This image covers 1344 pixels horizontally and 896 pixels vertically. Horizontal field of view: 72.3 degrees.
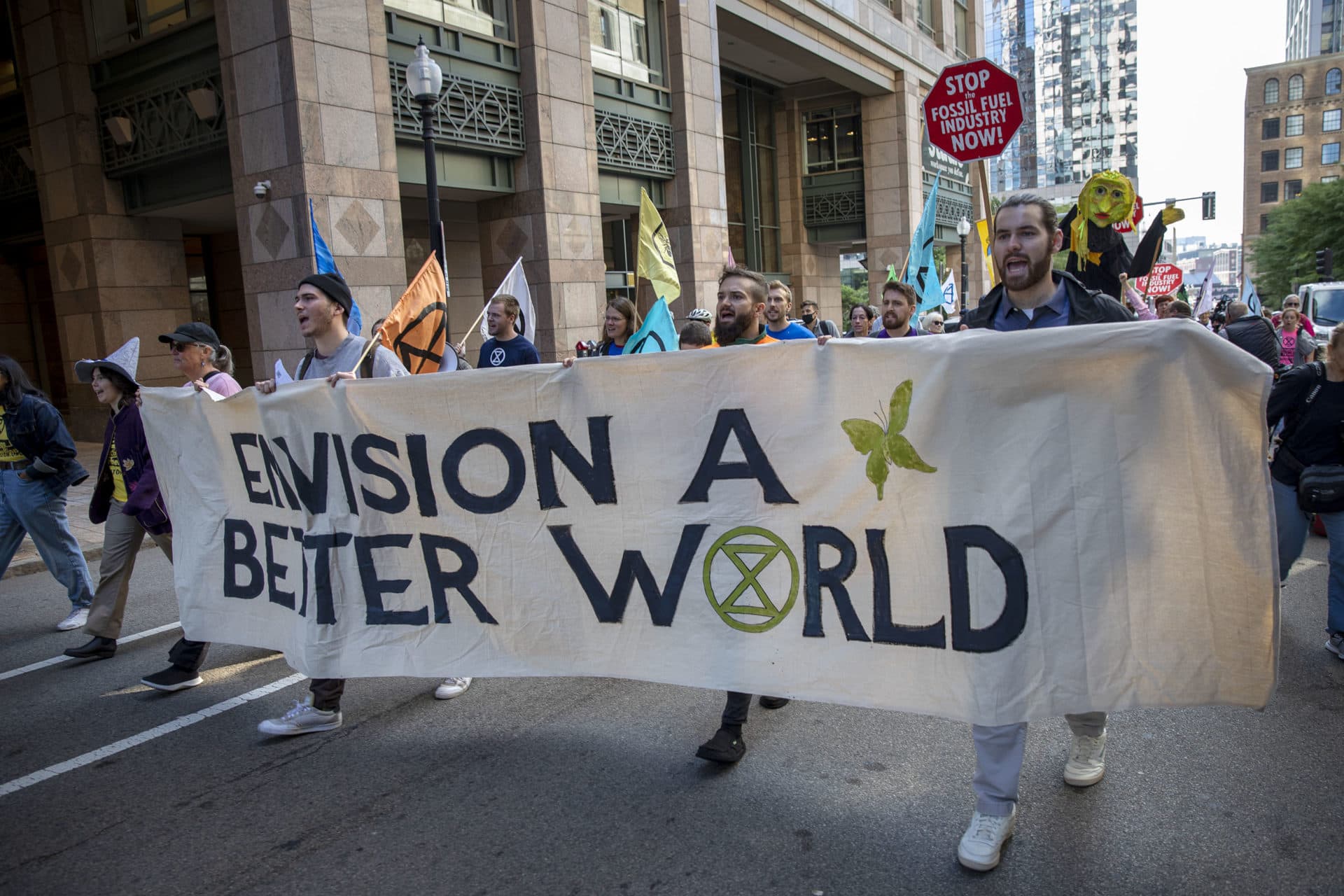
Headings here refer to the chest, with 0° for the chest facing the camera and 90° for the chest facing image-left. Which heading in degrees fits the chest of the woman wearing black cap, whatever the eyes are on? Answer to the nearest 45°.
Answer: approximately 45°

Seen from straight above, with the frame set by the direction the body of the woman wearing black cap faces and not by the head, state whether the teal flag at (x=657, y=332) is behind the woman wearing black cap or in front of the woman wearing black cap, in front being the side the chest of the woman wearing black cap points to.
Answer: behind

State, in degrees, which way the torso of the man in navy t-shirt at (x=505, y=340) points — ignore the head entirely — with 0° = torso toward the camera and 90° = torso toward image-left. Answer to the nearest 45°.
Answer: approximately 45°

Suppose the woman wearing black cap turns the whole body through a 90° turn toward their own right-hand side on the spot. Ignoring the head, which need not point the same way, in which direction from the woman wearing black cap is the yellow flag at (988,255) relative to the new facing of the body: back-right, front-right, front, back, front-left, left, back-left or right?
back-right

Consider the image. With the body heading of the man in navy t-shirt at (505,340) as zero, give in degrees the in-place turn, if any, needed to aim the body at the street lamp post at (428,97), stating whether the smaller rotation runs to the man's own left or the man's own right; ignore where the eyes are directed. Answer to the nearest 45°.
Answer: approximately 135° to the man's own right

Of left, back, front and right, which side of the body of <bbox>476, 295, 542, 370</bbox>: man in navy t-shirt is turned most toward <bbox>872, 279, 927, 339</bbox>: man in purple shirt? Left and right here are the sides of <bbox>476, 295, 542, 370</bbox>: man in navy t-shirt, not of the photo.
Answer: left

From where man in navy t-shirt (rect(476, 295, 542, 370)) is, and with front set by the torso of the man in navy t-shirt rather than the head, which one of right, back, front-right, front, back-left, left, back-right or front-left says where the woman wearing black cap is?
front

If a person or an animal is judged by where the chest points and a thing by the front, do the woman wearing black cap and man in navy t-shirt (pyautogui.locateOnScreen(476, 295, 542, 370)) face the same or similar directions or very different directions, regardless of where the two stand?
same or similar directions

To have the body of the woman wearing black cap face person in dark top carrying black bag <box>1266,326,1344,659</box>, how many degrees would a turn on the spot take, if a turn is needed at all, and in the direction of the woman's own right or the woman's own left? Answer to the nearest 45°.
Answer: approximately 90° to the woman's own left

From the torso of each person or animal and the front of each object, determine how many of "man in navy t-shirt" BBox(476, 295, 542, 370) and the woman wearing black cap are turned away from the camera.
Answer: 0

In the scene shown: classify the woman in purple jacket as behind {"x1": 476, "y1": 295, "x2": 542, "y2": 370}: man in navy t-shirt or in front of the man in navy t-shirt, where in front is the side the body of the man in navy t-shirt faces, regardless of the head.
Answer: in front

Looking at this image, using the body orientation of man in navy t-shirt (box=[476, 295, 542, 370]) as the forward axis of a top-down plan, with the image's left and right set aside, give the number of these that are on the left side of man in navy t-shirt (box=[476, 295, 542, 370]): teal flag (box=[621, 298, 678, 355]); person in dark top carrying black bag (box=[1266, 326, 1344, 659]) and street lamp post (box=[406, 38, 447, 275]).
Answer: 2

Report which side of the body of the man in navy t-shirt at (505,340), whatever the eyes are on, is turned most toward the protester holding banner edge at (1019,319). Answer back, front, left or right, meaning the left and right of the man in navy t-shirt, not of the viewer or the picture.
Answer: left

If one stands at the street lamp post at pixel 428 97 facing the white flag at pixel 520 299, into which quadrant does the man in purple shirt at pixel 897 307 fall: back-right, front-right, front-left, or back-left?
front-left

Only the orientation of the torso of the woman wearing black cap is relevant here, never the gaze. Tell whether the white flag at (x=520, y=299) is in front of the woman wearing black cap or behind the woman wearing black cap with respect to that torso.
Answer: behind
